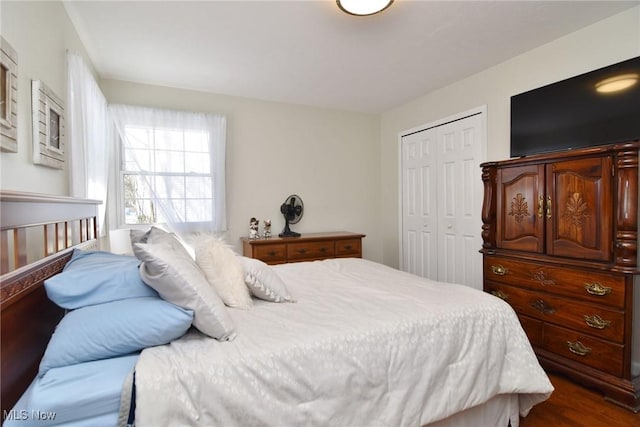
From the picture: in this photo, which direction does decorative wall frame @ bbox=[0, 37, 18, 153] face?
to the viewer's right

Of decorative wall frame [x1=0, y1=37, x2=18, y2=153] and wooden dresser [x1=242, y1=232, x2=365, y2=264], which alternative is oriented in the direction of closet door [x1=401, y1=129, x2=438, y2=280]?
the decorative wall frame

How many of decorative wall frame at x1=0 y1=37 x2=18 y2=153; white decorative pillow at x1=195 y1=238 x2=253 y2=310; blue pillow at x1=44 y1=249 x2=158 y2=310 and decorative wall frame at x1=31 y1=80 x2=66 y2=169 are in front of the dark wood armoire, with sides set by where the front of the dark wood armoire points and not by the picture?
4

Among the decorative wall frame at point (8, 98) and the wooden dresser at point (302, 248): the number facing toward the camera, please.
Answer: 1

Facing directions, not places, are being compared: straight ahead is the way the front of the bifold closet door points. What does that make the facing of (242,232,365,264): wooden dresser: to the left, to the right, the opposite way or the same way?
to the left

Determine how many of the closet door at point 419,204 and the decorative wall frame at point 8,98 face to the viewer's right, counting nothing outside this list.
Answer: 1

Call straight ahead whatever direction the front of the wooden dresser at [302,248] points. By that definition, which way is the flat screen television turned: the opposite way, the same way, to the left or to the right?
to the right

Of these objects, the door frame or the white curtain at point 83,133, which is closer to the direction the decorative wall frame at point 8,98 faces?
the door frame

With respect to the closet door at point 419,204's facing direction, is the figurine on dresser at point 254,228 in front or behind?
in front

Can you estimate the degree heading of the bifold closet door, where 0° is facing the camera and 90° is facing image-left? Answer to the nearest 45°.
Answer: approximately 45°
